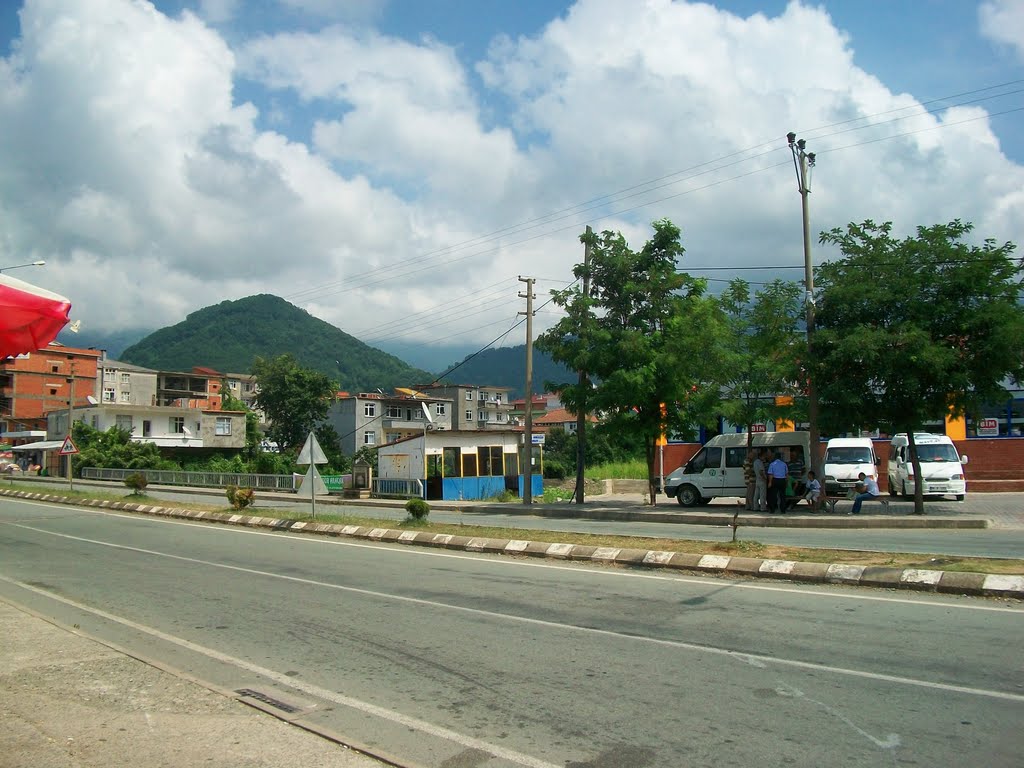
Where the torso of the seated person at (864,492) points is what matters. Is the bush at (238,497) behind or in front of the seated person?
in front

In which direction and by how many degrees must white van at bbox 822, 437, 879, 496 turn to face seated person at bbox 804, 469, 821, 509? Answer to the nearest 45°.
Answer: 0° — it already faces them

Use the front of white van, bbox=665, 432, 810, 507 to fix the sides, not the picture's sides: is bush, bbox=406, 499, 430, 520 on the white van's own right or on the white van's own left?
on the white van's own left

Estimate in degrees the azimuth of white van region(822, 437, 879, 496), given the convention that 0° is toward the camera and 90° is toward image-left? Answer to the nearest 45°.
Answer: approximately 0°

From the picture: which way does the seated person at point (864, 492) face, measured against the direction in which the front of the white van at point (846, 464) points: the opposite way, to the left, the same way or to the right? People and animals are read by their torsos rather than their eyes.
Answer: to the right

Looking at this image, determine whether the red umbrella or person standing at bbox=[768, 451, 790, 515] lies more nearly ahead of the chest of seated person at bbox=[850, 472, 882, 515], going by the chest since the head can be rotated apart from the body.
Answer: the person standing

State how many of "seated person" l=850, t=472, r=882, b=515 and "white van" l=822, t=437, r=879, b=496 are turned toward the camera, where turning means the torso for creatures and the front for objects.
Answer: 1

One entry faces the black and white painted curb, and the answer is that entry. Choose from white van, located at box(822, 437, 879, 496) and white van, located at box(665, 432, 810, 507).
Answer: white van, located at box(822, 437, 879, 496)

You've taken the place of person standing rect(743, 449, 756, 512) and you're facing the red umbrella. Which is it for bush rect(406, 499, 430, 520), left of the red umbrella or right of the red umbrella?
right

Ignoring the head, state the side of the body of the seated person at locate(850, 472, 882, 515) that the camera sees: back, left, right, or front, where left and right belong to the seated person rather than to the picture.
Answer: left

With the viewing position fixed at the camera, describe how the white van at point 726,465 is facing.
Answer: facing to the left of the viewer
